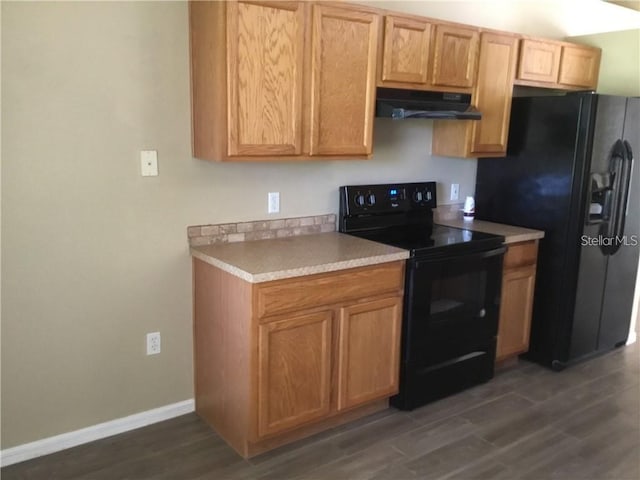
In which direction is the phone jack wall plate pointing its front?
toward the camera

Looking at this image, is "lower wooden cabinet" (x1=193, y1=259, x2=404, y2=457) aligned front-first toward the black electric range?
no

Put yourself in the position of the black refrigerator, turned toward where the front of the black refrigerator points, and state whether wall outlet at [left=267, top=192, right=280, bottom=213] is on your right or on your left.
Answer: on your right

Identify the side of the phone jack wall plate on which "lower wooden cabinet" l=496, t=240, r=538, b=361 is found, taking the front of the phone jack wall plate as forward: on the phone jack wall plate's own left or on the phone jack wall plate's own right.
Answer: on the phone jack wall plate's own left

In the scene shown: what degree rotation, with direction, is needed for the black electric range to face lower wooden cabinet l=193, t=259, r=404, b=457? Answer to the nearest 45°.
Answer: approximately 90° to its right

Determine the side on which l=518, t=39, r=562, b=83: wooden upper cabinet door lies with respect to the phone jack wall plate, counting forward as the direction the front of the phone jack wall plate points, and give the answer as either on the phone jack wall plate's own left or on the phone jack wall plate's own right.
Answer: on the phone jack wall plate's own left

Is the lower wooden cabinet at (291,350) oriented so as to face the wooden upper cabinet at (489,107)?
no

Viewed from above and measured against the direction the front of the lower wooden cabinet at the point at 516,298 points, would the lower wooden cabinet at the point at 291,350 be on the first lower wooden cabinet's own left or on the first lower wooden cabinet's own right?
on the first lower wooden cabinet's own right

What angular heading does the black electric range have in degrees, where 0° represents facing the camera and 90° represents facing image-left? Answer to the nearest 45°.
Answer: approximately 315°

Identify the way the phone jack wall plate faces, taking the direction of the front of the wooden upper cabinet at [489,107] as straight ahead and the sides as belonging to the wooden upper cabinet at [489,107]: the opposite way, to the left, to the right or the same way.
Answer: the same way

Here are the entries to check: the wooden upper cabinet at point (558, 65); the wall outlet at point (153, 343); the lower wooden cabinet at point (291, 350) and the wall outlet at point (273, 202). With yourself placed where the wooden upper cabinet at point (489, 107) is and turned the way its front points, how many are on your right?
3

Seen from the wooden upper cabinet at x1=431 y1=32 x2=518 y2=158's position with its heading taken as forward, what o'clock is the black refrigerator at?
The black refrigerator is roughly at 10 o'clock from the wooden upper cabinet.

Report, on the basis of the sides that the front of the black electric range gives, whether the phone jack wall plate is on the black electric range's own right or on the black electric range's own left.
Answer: on the black electric range's own right

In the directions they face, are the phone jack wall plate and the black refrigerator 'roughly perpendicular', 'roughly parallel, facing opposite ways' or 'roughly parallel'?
roughly parallel

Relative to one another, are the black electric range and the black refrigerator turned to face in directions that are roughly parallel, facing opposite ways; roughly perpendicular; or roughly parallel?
roughly parallel

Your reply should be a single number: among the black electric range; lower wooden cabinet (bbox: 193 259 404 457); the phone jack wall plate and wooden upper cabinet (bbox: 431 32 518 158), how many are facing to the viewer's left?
0

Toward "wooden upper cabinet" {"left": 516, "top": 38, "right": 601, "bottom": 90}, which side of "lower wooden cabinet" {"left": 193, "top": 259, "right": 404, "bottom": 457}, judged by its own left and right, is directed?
left

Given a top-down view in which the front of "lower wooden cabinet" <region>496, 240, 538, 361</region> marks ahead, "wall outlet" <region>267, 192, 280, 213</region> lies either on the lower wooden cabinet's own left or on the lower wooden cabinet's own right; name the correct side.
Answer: on the lower wooden cabinet's own right

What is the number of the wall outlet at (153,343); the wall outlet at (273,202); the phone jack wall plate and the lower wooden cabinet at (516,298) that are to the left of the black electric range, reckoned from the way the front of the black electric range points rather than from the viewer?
1
